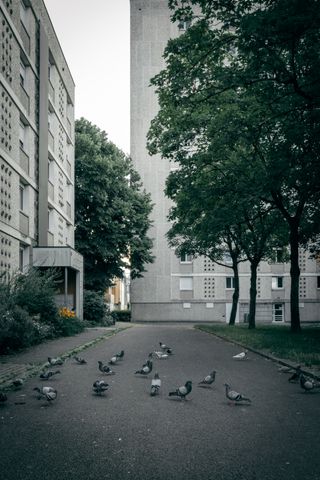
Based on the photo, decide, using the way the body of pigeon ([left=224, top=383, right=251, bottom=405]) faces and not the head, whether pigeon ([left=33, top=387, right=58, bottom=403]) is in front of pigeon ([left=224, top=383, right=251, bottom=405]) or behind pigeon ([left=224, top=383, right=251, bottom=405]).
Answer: in front

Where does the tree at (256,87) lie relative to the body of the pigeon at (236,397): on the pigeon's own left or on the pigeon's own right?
on the pigeon's own right

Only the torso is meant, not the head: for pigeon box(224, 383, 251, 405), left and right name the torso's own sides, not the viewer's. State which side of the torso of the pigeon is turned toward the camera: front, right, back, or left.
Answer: left

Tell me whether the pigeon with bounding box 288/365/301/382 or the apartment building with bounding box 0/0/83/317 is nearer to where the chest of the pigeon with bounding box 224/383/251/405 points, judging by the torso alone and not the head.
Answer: the apartment building
